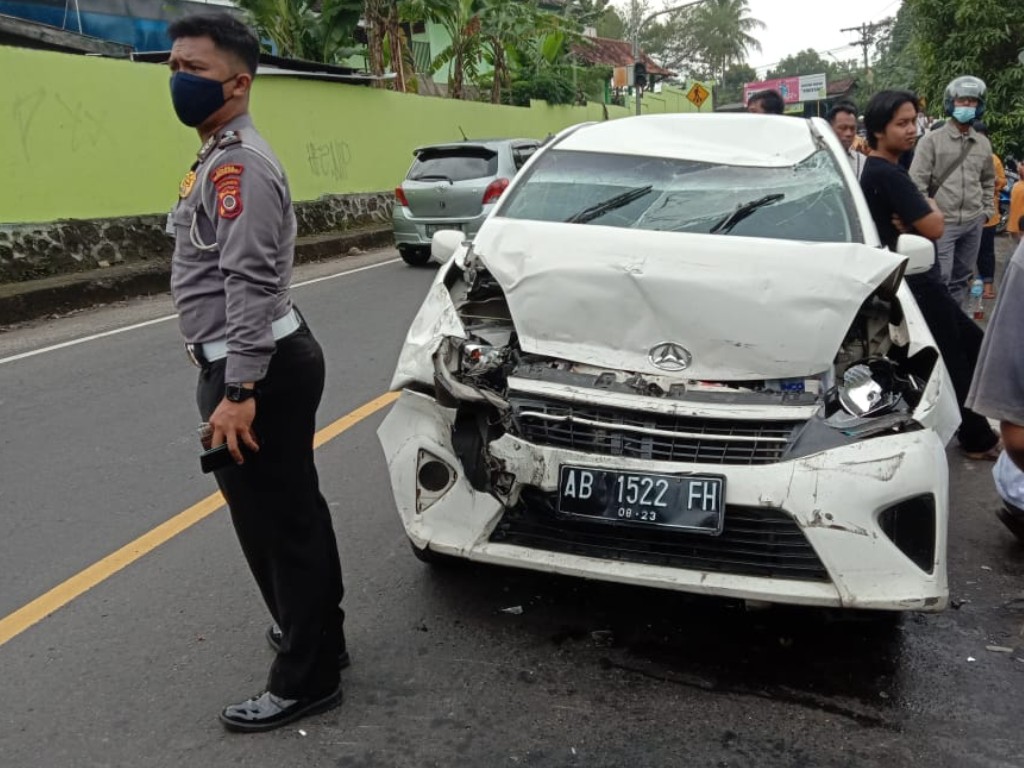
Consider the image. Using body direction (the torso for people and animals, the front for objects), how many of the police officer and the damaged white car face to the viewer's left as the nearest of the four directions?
1

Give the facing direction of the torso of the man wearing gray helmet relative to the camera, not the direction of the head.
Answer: toward the camera

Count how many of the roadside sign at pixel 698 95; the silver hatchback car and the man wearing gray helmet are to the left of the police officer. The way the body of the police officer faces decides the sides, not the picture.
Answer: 0

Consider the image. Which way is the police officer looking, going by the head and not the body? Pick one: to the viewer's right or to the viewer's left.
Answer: to the viewer's left

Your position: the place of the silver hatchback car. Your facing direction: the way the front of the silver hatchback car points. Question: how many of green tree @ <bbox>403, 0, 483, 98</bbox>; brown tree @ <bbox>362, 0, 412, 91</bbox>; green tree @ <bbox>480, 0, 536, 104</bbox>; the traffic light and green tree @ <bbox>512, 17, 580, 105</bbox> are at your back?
0

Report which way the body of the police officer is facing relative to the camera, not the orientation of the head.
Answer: to the viewer's left

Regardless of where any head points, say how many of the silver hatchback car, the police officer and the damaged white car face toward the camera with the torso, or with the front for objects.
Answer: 1

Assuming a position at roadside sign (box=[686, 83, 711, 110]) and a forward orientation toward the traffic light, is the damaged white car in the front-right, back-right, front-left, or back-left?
front-left

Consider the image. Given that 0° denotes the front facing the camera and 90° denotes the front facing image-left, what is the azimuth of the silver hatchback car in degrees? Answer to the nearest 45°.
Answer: approximately 225°

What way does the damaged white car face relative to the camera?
toward the camera

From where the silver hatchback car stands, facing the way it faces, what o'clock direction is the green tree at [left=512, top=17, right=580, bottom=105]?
The green tree is roughly at 11 o'clock from the silver hatchback car.

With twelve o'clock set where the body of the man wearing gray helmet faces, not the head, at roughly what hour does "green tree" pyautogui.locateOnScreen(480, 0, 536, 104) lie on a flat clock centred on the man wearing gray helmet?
The green tree is roughly at 5 o'clock from the man wearing gray helmet.

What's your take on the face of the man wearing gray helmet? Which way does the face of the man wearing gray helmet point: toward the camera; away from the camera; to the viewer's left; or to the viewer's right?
toward the camera

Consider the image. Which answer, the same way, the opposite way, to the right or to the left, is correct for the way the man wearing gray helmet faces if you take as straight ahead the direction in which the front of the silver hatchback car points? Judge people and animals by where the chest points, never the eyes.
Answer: the opposite way

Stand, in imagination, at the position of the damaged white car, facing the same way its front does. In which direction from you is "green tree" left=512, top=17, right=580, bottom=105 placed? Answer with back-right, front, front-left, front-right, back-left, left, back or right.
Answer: back
